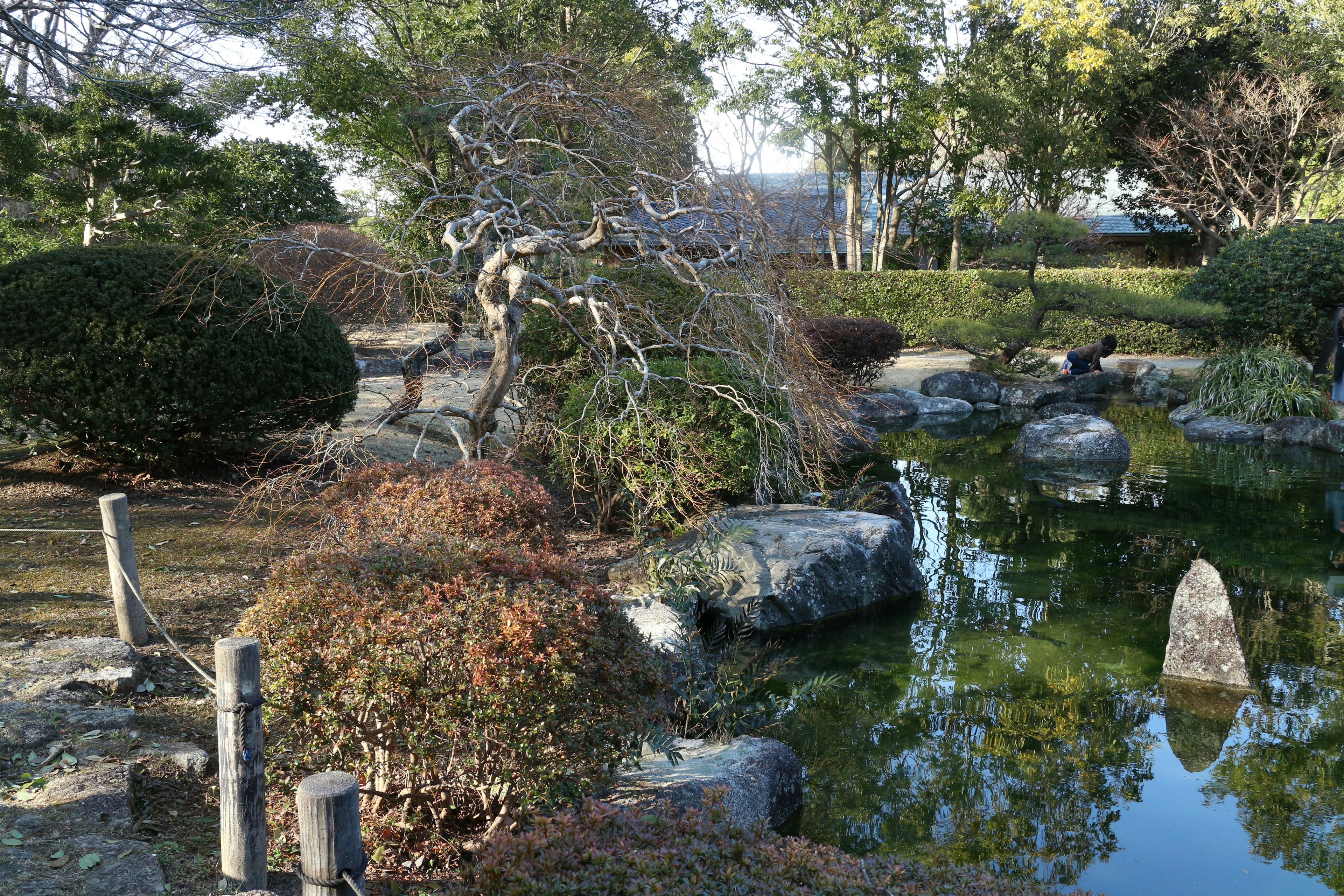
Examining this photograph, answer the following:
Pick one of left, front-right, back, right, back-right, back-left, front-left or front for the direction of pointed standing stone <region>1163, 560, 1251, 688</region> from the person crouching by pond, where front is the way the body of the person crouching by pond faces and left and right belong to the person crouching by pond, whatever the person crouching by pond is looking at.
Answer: right

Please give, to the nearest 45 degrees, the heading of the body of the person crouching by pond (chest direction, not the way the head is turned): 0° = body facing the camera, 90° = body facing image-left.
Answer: approximately 270°

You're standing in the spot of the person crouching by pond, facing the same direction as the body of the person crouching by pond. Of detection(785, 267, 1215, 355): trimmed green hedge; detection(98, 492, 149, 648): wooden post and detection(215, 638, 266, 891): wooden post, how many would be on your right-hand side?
2

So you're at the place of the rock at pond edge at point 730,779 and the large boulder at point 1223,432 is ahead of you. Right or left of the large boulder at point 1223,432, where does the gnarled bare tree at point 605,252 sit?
left

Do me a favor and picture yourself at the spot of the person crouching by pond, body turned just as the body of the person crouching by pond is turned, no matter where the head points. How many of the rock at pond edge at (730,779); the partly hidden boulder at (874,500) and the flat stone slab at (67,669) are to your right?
3

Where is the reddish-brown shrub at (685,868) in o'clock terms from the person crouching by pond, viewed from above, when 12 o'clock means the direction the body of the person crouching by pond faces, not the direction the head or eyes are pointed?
The reddish-brown shrub is roughly at 3 o'clock from the person crouching by pond.

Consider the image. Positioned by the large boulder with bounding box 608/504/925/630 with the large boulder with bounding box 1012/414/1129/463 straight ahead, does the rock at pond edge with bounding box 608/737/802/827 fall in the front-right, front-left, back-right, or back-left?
back-right

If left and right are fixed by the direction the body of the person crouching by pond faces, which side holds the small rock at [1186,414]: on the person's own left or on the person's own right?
on the person's own right

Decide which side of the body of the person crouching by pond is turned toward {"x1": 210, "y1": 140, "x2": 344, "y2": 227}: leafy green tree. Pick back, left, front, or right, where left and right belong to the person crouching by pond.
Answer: back

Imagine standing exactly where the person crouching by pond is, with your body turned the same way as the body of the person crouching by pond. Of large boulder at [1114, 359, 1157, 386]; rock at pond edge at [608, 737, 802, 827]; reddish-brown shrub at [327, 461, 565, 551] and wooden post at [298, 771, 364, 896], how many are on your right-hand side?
3

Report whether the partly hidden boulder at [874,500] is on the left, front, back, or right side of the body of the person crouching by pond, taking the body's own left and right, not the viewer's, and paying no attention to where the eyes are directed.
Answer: right

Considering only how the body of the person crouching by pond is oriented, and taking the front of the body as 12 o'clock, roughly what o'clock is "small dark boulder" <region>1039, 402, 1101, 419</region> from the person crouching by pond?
The small dark boulder is roughly at 3 o'clock from the person crouching by pond.

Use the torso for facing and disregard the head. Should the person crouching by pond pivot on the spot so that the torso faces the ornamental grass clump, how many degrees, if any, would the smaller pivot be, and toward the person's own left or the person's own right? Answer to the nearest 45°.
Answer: approximately 45° to the person's own right

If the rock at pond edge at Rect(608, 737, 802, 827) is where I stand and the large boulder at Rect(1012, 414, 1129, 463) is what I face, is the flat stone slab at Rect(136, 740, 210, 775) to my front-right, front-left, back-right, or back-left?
back-left

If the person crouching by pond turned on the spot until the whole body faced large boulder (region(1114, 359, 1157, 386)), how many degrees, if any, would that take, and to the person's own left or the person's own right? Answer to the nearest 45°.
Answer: approximately 45° to the person's own left
